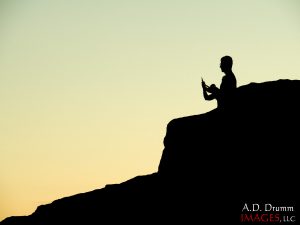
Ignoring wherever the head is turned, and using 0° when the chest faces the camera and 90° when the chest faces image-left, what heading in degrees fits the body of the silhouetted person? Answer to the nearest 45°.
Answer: approximately 90°
